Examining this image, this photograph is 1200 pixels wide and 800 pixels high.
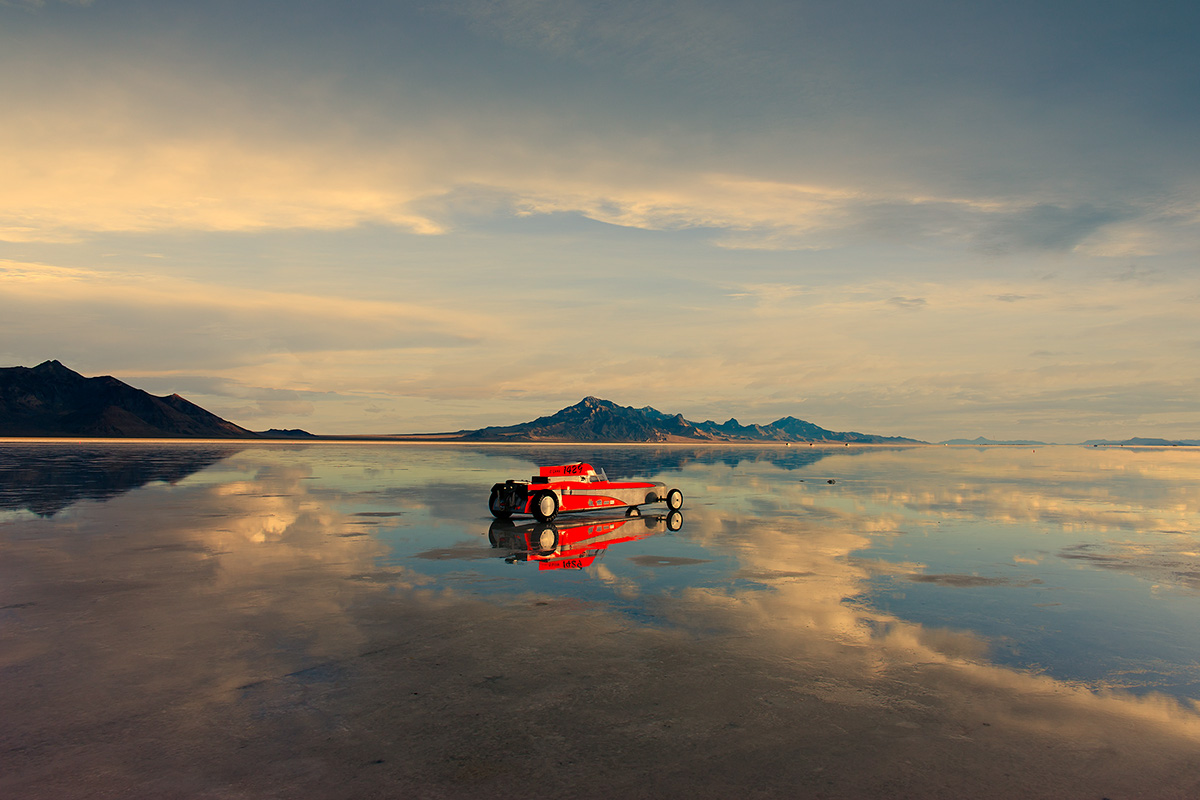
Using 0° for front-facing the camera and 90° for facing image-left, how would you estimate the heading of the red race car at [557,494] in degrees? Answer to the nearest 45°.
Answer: approximately 225°
